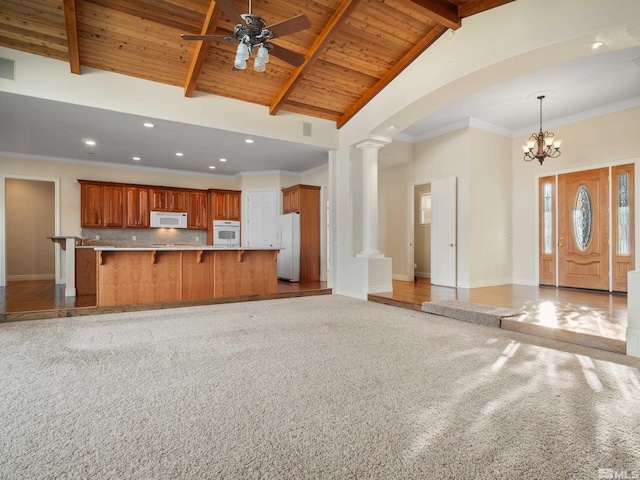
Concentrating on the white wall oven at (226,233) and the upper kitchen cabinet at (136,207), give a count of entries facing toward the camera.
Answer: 2

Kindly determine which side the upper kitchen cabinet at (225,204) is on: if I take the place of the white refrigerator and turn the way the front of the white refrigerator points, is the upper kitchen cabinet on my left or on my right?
on my right

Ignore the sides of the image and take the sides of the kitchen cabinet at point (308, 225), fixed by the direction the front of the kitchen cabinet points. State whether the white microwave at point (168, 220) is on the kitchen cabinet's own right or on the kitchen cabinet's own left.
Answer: on the kitchen cabinet's own right

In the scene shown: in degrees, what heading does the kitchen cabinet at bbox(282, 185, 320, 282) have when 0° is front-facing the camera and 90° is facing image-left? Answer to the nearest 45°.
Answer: approximately 45°

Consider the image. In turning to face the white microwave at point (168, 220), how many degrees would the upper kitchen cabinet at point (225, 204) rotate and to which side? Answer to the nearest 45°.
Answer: approximately 90° to its right

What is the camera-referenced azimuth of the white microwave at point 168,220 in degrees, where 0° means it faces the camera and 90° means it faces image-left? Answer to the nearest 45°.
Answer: approximately 0°

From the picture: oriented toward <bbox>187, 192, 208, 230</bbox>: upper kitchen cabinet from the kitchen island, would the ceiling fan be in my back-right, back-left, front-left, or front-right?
back-right

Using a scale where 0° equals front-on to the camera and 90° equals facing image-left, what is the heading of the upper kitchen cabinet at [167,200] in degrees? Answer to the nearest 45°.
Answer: approximately 0°

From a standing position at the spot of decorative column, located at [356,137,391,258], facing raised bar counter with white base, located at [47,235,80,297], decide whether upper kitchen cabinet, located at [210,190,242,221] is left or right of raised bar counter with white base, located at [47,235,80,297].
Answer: right

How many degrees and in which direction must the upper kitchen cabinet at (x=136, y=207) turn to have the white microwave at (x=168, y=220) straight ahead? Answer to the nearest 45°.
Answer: approximately 90° to its left
